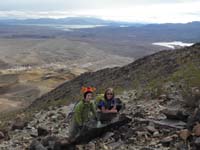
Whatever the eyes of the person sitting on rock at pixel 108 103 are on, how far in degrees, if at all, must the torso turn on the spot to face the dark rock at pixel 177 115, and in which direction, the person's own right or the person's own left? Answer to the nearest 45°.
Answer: approximately 90° to the person's own left

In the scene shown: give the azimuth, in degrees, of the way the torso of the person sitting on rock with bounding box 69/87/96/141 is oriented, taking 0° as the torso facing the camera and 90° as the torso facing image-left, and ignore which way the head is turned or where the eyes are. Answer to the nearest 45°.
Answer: approximately 315°

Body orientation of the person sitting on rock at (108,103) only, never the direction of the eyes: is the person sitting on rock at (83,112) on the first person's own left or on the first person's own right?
on the first person's own right

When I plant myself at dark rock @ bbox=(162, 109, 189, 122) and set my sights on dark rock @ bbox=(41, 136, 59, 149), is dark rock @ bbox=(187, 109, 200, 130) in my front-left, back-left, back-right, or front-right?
back-left

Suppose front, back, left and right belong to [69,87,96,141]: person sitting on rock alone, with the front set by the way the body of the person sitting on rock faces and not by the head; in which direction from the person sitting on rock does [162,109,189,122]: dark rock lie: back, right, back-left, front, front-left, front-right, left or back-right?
front-left

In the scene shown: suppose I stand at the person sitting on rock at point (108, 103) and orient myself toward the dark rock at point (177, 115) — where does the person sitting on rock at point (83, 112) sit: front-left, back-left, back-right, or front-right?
back-right

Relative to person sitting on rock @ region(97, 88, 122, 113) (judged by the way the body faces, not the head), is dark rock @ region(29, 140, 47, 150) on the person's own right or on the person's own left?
on the person's own right
